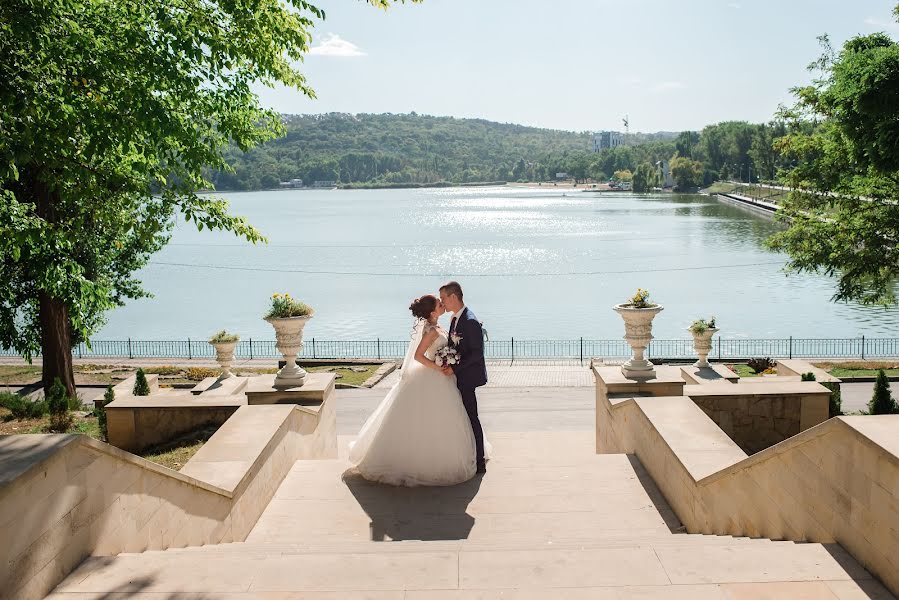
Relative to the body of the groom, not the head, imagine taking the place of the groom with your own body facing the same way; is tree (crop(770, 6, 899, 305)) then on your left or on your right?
on your right

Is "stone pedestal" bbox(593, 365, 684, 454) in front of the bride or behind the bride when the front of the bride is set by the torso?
in front

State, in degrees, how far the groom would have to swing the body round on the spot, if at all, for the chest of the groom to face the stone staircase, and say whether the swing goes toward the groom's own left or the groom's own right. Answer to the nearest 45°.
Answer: approximately 90° to the groom's own left

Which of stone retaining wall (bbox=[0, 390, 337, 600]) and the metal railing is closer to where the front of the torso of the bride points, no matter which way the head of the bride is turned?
the metal railing

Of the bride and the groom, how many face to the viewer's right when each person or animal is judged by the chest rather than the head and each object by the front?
1

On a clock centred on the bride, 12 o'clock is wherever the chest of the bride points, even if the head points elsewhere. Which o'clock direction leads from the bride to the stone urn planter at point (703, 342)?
The stone urn planter is roughly at 10 o'clock from the bride.

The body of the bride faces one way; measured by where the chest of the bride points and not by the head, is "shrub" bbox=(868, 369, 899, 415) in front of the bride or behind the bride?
in front

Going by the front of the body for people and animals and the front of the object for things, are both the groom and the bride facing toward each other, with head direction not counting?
yes

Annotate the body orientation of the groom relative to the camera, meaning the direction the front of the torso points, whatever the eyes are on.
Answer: to the viewer's left

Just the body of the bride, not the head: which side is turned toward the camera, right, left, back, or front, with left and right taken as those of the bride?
right

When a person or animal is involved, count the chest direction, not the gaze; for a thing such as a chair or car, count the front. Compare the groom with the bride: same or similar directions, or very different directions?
very different directions
